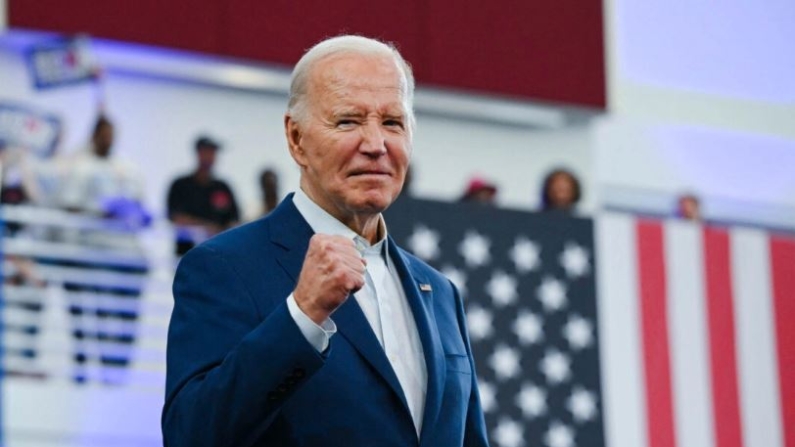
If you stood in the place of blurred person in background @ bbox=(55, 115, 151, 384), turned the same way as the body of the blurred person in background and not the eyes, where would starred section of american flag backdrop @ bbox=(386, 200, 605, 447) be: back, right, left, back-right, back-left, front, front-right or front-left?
left

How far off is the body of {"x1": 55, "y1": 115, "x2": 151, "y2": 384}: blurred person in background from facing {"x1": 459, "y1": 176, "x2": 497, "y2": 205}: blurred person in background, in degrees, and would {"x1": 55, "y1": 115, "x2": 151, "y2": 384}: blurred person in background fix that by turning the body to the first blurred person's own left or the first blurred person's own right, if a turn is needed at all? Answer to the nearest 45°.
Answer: approximately 90° to the first blurred person's own left

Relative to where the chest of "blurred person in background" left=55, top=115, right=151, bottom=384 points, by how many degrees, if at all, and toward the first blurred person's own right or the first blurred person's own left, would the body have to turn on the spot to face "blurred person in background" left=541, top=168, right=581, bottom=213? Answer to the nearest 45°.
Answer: approximately 90° to the first blurred person's own left

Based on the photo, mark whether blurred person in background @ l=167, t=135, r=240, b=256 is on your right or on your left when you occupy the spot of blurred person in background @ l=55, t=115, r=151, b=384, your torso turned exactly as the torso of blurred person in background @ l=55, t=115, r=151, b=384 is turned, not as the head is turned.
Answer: on your left

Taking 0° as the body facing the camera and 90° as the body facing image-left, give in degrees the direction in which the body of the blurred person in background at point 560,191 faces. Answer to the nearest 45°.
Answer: approximately 0°

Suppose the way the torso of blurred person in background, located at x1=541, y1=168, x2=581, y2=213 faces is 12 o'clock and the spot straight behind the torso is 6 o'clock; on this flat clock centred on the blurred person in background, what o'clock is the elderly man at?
The elderly man is roughly at 12 o'clock from the blurred person in background.

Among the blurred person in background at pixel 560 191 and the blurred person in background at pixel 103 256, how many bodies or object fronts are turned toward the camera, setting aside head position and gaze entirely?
2

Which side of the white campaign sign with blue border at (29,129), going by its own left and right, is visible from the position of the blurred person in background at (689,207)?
left

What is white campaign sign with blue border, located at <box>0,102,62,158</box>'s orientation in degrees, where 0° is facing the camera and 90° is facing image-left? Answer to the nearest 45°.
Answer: approximately 0°
